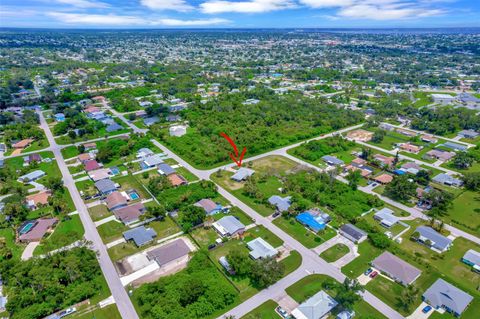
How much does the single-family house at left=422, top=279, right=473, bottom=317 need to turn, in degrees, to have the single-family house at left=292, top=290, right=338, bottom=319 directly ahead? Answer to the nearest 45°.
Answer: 0° — it already faces it

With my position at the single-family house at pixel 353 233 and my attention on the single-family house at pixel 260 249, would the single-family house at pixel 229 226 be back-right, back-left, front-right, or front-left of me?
front-right

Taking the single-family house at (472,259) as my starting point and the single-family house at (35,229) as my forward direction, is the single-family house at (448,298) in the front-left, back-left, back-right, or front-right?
front-left

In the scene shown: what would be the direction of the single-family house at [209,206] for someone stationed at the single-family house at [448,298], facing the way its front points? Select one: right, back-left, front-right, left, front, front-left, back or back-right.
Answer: front-right

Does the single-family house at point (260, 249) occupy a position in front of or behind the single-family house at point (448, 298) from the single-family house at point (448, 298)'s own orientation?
in front

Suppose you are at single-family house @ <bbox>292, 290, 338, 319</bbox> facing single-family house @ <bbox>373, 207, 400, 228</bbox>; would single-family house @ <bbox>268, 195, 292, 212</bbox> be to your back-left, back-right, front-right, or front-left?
front-left

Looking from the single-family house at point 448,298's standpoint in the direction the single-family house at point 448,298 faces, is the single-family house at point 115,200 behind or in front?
in front

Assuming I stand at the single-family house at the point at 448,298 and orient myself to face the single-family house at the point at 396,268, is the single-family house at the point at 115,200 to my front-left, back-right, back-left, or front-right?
front-left

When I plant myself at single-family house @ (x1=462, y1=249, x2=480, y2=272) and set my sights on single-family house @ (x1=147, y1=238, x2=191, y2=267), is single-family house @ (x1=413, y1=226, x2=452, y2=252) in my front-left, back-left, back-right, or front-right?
front-right

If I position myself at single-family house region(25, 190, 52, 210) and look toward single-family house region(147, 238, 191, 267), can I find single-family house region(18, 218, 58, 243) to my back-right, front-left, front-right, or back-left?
front-right

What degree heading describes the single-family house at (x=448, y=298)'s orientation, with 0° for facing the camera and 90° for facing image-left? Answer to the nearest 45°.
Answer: approximately 45°
